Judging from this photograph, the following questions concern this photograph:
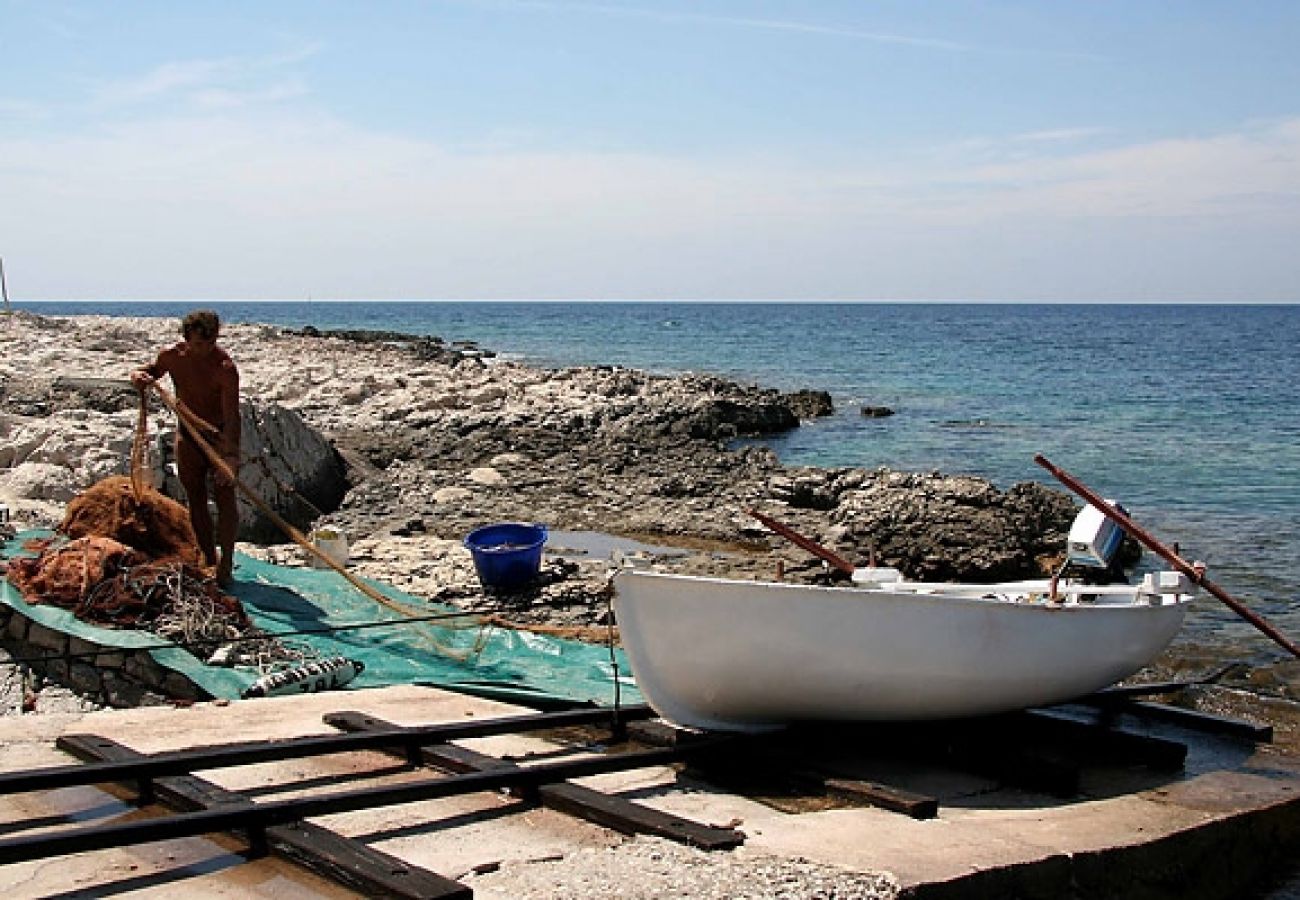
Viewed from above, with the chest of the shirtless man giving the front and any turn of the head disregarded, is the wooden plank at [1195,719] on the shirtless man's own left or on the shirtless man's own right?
on the shirtless man's own left

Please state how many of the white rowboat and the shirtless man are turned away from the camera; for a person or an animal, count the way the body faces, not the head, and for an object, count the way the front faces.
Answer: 0

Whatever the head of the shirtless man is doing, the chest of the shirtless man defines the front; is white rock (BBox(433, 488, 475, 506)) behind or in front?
behind

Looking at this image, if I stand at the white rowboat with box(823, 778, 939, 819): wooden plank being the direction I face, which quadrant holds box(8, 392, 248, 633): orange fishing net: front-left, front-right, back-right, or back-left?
back-right

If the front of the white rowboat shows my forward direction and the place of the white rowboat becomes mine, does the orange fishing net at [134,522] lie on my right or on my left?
on my right
